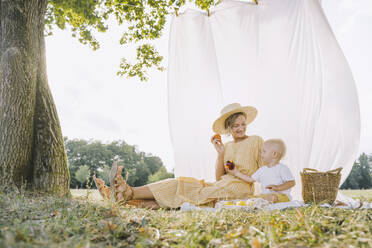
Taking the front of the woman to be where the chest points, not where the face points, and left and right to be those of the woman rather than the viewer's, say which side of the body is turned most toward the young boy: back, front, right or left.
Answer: left

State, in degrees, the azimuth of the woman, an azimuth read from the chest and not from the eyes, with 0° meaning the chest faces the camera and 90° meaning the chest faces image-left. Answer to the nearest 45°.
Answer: approximately 45°

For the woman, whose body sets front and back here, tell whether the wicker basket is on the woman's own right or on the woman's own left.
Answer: on the woman's own left

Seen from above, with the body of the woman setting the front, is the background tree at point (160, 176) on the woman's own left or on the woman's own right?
on the woman's own right

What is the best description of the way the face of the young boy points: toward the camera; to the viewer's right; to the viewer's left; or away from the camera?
to the viewer's left
